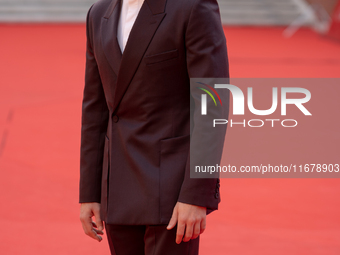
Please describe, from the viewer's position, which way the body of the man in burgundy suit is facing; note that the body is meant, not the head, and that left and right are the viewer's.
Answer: facing the viewer and to the left of the viewer
